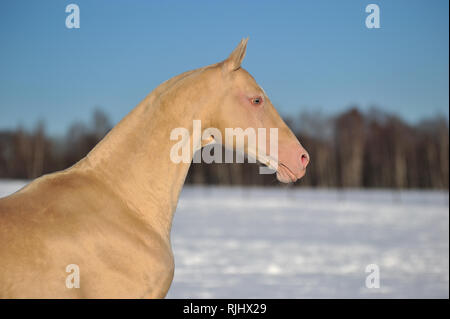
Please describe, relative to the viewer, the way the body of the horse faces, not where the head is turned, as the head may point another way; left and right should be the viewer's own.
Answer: facing to the right of the viewer
